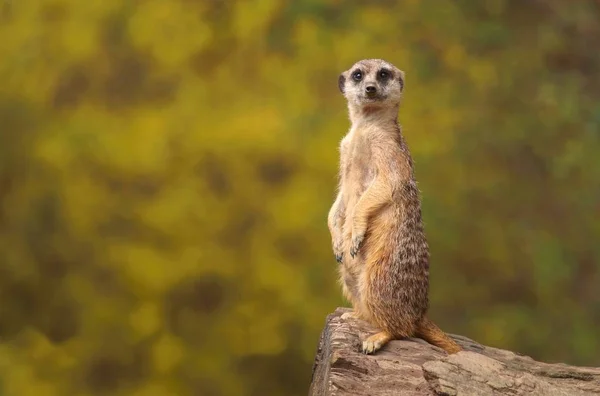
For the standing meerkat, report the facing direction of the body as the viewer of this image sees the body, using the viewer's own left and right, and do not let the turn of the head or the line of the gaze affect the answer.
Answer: facing the viewer and to the left of the viewer
